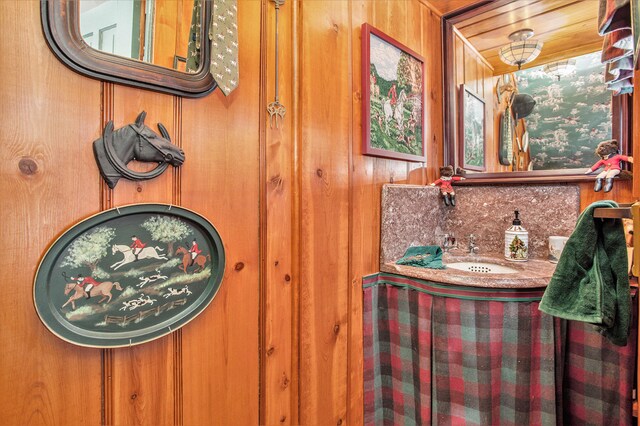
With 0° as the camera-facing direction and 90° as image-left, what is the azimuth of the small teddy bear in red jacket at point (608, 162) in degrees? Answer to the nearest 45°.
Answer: approximately 45°

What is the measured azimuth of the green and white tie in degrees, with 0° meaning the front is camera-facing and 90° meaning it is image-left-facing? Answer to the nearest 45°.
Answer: approximately 0°

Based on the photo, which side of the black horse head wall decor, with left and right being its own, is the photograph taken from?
right

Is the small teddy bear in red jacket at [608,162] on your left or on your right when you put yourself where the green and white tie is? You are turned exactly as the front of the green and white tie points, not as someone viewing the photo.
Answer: on your left

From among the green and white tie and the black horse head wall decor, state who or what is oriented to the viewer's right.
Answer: the black horse head wall decor
